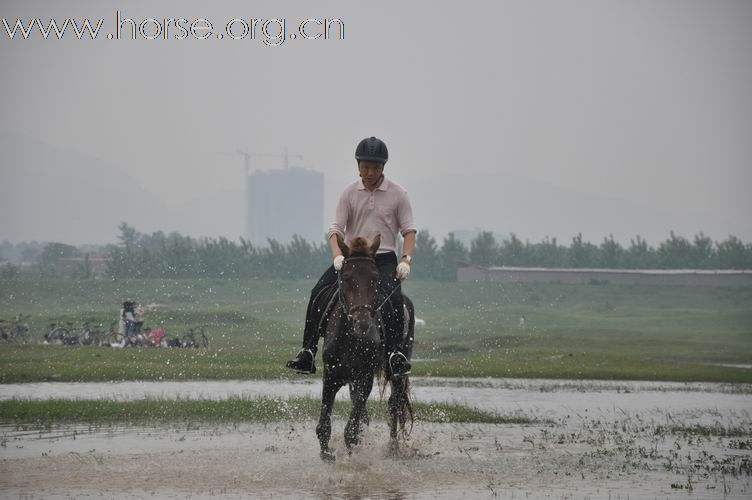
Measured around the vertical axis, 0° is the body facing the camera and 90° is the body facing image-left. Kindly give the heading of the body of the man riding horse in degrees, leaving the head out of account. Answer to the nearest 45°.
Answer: approximately 0°
